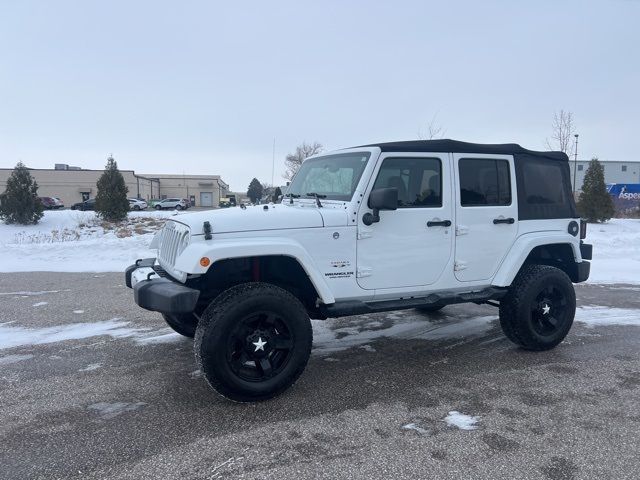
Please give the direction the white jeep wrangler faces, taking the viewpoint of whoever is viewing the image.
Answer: facing the viewer and to the left of the viewer

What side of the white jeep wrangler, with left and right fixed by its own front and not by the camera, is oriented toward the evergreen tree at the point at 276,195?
right

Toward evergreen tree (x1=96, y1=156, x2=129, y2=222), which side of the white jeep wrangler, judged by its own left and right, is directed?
right

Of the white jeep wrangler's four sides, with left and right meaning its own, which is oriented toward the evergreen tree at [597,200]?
back

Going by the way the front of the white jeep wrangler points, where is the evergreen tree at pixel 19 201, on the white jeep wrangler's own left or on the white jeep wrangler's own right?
on the white jeep wrangler's own right
